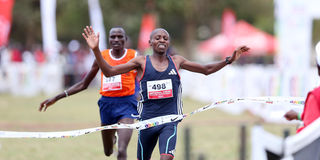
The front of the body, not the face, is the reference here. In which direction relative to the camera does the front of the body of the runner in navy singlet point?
toward the camera

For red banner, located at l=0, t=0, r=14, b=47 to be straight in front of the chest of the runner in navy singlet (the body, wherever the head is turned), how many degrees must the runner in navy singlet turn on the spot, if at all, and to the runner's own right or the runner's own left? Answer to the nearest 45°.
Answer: approximately 135° to the runner's own right
